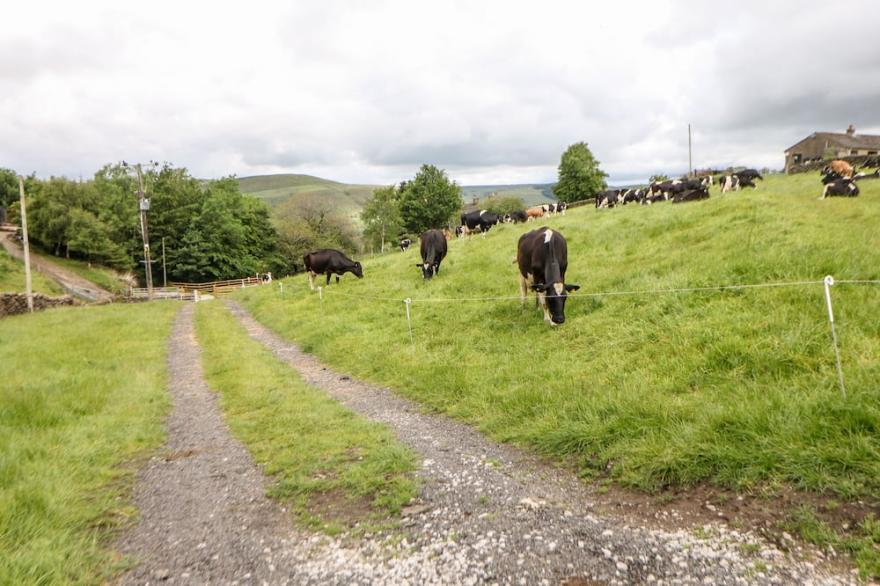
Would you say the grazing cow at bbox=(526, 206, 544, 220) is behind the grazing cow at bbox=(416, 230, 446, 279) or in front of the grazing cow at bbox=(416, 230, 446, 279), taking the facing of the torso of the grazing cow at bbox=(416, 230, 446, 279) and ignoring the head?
behind

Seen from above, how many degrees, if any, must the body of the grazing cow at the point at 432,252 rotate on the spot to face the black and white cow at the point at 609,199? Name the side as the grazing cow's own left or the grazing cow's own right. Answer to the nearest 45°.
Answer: approximately 135° to the grazing cow's own left

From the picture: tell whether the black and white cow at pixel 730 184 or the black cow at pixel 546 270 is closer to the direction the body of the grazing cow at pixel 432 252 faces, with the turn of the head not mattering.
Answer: the black cow
